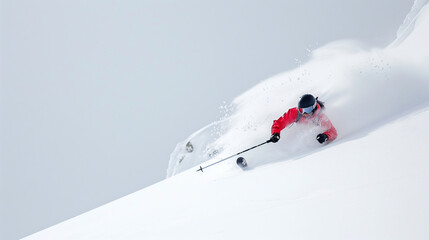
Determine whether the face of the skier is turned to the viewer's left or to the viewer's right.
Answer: to the viewer's left

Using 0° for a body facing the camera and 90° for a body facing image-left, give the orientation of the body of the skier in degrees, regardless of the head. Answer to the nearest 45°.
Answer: approximately 45°
